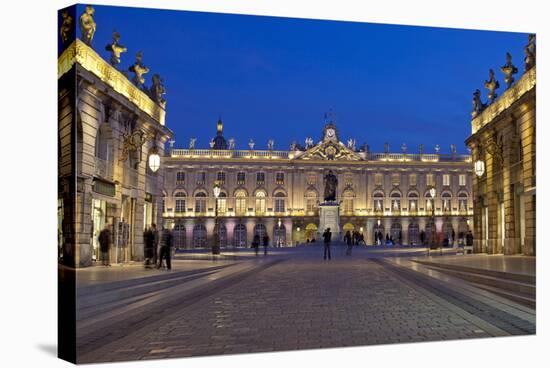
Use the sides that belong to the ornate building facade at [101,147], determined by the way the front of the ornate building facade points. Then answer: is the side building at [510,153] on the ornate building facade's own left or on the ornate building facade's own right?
on the ornate building facade's own left

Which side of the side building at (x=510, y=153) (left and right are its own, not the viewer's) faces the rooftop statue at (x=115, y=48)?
front

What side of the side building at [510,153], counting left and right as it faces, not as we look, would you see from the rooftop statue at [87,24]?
front

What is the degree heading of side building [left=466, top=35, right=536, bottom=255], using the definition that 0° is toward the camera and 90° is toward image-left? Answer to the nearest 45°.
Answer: approximately 45°

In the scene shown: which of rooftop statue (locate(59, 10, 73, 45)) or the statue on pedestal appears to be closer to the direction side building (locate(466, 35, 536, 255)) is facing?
the rooftop statue

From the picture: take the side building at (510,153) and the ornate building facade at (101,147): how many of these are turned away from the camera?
0

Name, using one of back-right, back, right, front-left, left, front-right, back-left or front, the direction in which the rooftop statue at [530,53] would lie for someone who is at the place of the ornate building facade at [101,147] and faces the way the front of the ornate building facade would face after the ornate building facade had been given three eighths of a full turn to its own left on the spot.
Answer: right

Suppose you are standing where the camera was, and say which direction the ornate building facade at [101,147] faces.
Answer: facing the viewer and to the right of the viewer
